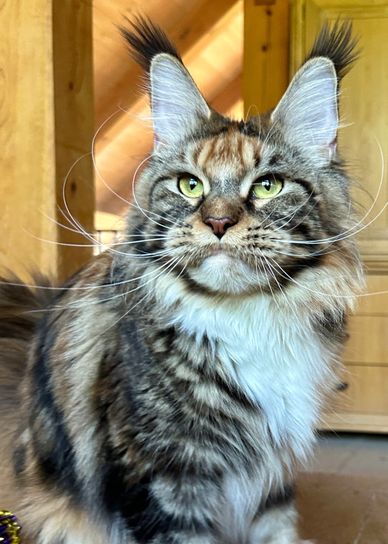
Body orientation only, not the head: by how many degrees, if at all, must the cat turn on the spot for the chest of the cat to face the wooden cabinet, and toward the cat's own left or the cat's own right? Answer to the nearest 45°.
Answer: approximately 90° to the cat's own left

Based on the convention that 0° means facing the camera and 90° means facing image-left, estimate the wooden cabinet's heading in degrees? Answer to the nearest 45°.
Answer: approximately 0°

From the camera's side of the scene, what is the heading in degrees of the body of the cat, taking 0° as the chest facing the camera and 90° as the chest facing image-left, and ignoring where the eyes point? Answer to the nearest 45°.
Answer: approximately 315°

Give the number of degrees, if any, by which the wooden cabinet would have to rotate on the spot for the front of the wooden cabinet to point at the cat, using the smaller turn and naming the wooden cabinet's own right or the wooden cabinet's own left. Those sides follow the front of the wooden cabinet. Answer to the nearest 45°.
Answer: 0° — it already faces it
